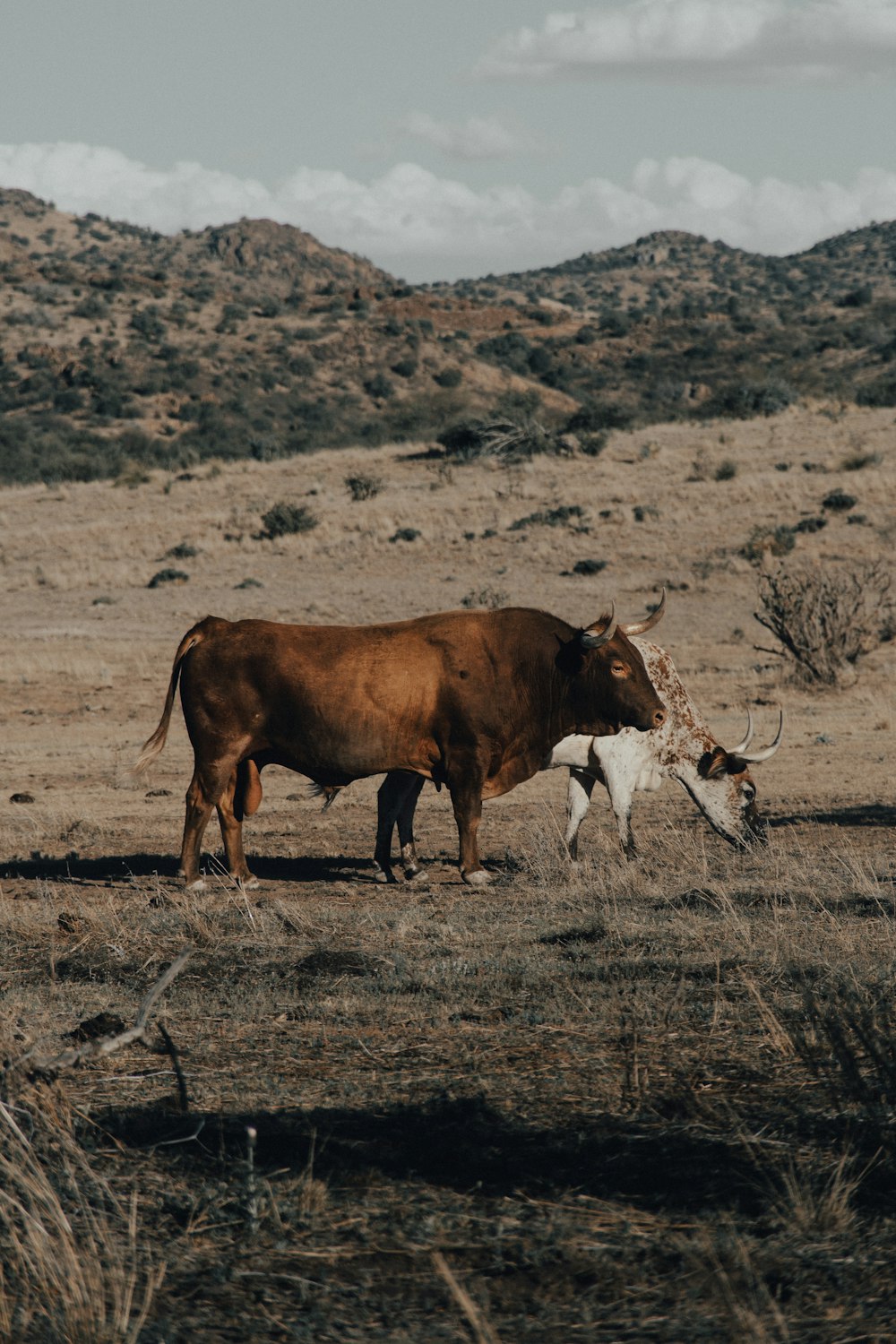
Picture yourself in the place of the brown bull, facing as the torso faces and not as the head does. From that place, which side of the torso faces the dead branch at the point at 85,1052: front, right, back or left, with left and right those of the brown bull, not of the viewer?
right

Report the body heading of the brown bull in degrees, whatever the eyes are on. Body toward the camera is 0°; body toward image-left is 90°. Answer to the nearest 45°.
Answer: approximately 270°

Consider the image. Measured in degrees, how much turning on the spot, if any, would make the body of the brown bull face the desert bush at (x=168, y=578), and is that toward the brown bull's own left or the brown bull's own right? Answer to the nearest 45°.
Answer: approximately 90° to the brown bull's own left

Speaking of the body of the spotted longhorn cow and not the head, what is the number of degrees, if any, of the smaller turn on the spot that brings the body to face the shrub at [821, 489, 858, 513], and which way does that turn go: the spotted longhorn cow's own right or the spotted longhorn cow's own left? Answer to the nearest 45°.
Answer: approximately 90° to the spotted longhorn cow's own left

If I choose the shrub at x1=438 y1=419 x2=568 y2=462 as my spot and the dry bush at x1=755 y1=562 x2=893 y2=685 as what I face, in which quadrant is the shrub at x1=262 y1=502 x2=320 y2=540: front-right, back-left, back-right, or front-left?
front-right

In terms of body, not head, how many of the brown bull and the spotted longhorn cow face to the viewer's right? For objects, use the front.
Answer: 2

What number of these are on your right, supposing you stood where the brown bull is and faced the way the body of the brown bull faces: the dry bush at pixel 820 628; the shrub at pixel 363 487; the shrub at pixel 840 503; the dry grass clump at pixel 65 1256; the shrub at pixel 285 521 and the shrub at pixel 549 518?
1

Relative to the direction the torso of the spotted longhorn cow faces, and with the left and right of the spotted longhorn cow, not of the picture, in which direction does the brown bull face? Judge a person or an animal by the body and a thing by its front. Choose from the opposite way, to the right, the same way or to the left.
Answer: the same way

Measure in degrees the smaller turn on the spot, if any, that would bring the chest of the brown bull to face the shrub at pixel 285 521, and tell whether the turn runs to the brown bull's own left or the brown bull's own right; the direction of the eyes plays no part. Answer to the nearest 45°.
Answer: approximately 90° to the brown bull's own left

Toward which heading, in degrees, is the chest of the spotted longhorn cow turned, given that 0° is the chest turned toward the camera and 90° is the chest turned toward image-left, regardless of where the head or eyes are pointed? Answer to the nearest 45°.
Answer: approximately 270°
